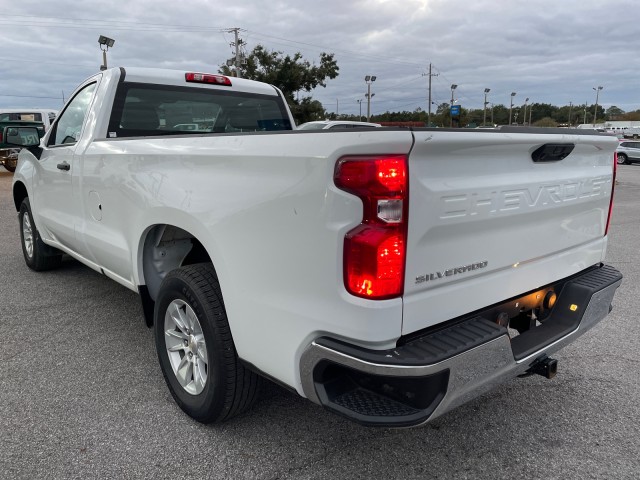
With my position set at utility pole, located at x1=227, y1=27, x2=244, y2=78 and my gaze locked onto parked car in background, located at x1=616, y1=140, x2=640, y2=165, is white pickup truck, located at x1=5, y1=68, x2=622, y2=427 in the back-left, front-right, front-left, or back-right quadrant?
front-right

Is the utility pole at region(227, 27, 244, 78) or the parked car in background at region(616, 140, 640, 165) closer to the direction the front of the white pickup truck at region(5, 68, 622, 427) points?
the utility pole

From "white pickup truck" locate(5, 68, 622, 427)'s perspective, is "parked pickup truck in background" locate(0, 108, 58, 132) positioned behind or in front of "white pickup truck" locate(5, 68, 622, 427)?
in front

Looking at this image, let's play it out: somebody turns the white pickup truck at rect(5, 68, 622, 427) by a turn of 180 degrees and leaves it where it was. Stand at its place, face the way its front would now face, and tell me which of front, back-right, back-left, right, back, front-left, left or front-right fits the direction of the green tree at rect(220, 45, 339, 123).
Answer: back-left

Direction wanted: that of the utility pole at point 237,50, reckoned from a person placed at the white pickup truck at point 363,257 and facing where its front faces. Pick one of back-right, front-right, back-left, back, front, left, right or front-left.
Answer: front-right

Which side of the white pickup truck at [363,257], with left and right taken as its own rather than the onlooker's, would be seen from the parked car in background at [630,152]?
right

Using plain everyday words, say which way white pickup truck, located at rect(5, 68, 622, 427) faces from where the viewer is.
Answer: facing away from the viewer and to the left of the viewer
